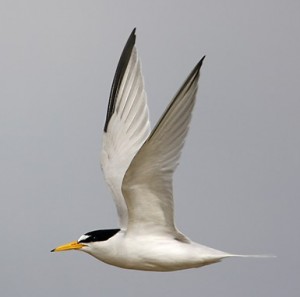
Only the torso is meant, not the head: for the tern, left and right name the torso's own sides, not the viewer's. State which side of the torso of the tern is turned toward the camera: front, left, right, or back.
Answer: left
